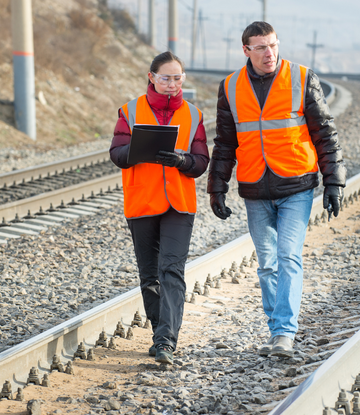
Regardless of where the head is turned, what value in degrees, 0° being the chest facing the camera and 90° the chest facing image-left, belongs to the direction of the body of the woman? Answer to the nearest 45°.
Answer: approximately 0°

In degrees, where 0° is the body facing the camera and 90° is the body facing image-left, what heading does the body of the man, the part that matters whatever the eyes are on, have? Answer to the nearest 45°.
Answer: approximately 0°

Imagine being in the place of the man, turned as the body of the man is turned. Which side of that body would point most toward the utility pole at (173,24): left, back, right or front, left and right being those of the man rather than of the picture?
back

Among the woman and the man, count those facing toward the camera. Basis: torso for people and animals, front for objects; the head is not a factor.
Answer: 2

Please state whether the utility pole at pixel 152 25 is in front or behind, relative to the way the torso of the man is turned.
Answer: behind

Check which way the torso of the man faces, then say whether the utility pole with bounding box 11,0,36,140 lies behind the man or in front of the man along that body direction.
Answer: behind

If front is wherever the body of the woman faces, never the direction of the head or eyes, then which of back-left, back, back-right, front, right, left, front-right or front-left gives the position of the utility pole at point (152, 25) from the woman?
back

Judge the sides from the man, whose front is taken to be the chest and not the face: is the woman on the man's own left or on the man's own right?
on the man's own right
